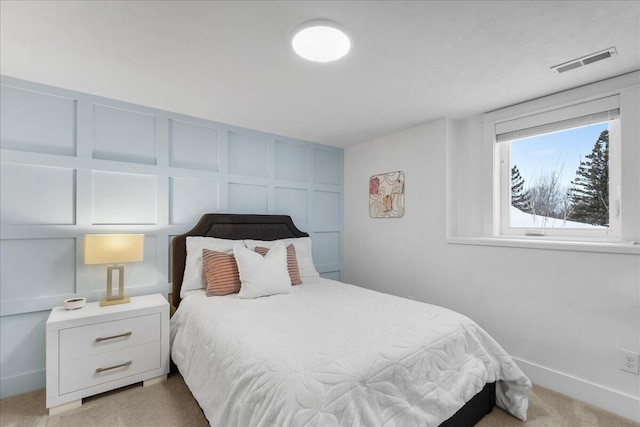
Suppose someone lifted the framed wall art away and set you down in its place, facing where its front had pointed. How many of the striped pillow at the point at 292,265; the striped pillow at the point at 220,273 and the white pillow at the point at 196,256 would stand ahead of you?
3

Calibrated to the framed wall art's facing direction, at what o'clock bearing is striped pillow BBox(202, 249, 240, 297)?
The striped pillow is roughly at 12 o'clock from the framed wall art.

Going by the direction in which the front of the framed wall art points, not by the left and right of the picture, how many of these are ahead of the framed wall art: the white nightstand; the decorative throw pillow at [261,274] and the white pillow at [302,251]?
3

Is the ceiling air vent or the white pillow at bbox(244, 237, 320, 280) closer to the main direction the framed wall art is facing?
the white pillow

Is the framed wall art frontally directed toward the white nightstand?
yes

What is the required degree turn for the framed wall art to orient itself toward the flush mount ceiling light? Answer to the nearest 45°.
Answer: approximately 45° to its left

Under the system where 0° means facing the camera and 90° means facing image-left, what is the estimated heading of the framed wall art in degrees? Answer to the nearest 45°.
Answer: approximately 45°

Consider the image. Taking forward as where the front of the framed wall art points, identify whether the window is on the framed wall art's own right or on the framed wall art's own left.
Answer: on the framed wall art's own left

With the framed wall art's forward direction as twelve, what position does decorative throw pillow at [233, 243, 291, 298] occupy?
The decorative throw pillow is roughly at 12 o'clock from the framed wall art.
